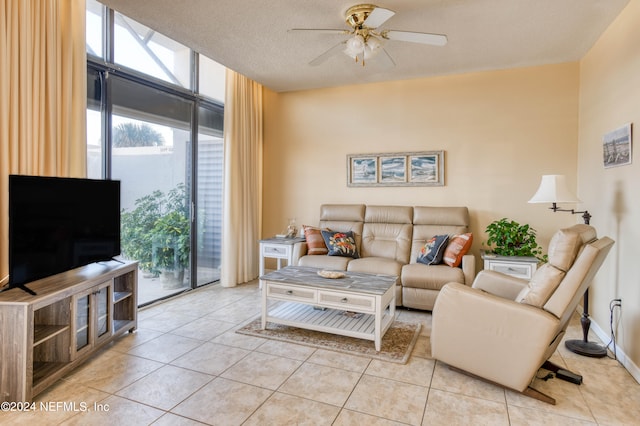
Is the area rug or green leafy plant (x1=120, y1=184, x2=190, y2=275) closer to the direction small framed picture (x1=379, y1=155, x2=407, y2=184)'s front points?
the area rug

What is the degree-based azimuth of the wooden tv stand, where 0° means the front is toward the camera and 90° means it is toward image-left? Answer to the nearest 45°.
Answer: approximately 315°

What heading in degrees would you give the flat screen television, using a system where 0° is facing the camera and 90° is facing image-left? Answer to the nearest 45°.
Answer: approximately 315°

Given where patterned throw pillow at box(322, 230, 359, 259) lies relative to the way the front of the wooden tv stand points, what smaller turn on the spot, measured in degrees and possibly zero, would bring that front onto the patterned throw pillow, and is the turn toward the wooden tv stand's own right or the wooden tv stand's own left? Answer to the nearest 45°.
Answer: approximately 45° to the wooden tv stand's own left

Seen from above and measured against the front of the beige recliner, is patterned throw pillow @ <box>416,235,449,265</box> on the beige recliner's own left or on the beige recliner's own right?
on the beige recliner's own right

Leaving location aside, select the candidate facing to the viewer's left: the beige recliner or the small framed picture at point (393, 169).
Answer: the beige recliner

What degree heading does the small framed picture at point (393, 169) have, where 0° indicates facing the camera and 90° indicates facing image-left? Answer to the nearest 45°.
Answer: approximately 0°

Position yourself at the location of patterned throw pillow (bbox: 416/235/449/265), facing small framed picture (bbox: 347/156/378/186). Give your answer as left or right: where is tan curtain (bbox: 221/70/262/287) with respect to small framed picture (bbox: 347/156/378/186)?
left

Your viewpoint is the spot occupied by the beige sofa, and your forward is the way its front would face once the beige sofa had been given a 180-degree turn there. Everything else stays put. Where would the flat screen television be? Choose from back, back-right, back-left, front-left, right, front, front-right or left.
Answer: back-left

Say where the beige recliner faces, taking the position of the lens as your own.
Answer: facing to the left of the viewer

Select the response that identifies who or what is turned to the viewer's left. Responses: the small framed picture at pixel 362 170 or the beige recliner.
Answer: the beige recliner
